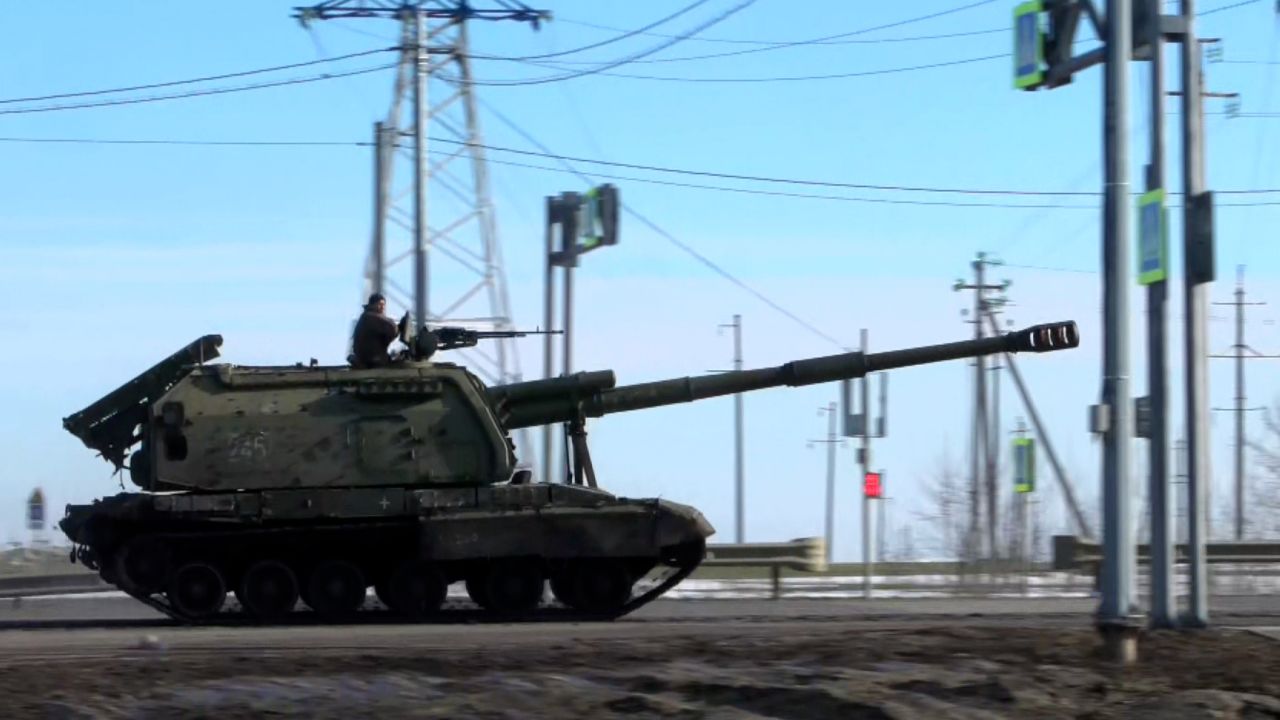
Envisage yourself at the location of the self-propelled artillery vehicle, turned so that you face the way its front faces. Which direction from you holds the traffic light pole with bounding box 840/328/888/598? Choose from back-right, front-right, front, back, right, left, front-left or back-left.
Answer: front-left

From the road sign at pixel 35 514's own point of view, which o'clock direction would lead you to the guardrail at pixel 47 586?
The guardrail is roughly at 12 o'clock from the road sign.

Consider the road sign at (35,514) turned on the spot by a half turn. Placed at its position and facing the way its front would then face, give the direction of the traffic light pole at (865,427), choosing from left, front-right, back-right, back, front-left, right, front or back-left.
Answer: back-right

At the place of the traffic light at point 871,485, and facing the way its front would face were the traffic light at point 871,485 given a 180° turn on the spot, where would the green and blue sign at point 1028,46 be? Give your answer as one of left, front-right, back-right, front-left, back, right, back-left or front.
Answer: back

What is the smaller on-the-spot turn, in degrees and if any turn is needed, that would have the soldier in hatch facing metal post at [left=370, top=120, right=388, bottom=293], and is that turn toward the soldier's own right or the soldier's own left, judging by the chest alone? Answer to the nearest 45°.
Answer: approximately 90° to the soldier's own left

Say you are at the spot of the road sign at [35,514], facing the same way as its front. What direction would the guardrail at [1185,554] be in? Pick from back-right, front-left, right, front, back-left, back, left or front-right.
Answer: front-left

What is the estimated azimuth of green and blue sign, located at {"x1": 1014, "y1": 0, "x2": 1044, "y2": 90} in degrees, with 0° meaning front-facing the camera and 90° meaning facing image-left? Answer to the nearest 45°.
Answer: approximately 45°

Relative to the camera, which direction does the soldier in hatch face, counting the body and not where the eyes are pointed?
to the viewer's right

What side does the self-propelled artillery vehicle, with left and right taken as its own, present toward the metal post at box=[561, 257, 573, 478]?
left

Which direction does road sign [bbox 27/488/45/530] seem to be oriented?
toward the camera

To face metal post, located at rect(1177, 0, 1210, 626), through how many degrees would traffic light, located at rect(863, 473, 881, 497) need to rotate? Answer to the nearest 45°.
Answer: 0° — it already faces it

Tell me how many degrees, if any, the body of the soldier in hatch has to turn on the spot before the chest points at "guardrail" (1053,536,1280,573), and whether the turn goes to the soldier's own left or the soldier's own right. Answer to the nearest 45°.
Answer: approximately 45° to the soldier's own left

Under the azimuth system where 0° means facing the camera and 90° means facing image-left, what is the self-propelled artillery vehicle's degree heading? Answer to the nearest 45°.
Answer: approximately 270°

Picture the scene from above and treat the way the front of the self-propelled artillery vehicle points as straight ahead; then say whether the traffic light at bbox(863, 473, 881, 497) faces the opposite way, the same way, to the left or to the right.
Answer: to the right

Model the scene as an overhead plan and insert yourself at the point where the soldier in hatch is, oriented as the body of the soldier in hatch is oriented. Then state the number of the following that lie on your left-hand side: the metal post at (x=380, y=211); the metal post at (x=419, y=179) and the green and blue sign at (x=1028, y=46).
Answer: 2

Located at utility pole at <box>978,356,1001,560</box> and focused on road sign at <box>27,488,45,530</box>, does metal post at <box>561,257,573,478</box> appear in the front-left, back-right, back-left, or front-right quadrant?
front-left
